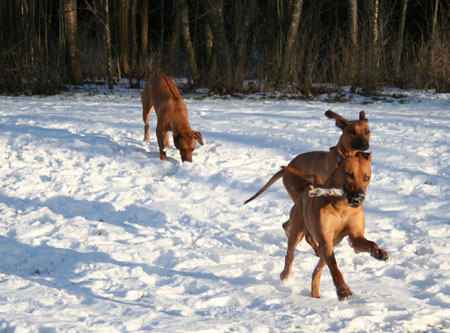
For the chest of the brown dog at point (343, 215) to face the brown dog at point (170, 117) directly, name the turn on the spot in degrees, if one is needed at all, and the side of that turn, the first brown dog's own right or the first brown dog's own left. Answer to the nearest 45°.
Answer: approximately 180°

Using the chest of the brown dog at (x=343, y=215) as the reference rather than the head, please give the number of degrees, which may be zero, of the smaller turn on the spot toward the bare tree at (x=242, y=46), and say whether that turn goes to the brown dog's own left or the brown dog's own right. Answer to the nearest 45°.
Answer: approximately 135° to the brown dog's own left

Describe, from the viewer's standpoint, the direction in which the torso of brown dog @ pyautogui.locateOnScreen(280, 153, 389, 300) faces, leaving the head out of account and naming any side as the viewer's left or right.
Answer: facing the viewer and to the right of the viewer

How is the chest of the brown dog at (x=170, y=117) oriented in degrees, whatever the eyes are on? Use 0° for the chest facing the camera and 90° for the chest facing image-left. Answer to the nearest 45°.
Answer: approximately 315°

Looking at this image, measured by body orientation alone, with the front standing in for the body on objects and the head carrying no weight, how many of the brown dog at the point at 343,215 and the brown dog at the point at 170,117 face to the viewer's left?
0

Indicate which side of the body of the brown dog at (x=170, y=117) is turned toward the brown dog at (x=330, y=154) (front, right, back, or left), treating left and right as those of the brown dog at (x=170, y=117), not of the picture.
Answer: front

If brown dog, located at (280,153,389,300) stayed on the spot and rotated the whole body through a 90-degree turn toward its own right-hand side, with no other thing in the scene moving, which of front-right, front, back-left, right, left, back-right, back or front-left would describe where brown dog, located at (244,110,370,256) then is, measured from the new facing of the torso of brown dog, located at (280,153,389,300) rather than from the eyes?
back-right
